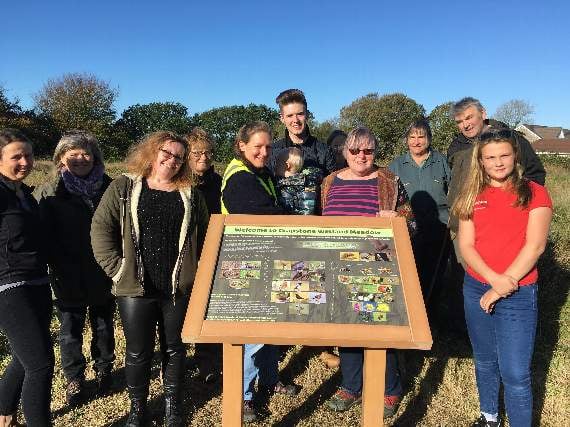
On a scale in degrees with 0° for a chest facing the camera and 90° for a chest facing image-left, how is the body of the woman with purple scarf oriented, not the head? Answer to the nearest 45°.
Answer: approximately 0°

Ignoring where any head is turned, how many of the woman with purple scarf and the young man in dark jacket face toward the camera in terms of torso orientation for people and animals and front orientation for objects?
2

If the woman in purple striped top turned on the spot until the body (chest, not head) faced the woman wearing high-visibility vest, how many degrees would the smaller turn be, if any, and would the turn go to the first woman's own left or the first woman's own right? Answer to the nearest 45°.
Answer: approximately 90° to the first woman's own right

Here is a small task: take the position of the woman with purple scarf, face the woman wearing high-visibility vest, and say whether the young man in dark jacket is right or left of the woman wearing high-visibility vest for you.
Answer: left

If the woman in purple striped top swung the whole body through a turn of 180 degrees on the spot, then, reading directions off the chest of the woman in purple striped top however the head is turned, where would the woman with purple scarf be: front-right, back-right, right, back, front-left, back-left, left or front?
left

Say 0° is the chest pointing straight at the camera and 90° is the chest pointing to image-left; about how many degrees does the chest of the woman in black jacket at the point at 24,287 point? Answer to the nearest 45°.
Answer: approximately 315°

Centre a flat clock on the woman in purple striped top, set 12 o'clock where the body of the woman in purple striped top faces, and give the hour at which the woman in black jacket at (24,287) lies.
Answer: The woman in black jacket is roughly at 2 o'clock from the woman in purple striped top.

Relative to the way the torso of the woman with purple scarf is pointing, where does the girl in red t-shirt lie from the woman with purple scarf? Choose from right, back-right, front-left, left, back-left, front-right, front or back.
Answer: front-left

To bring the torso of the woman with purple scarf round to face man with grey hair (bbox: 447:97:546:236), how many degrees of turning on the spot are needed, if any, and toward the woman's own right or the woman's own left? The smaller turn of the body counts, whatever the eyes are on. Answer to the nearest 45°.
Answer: approximately 90° to the woman's own left
